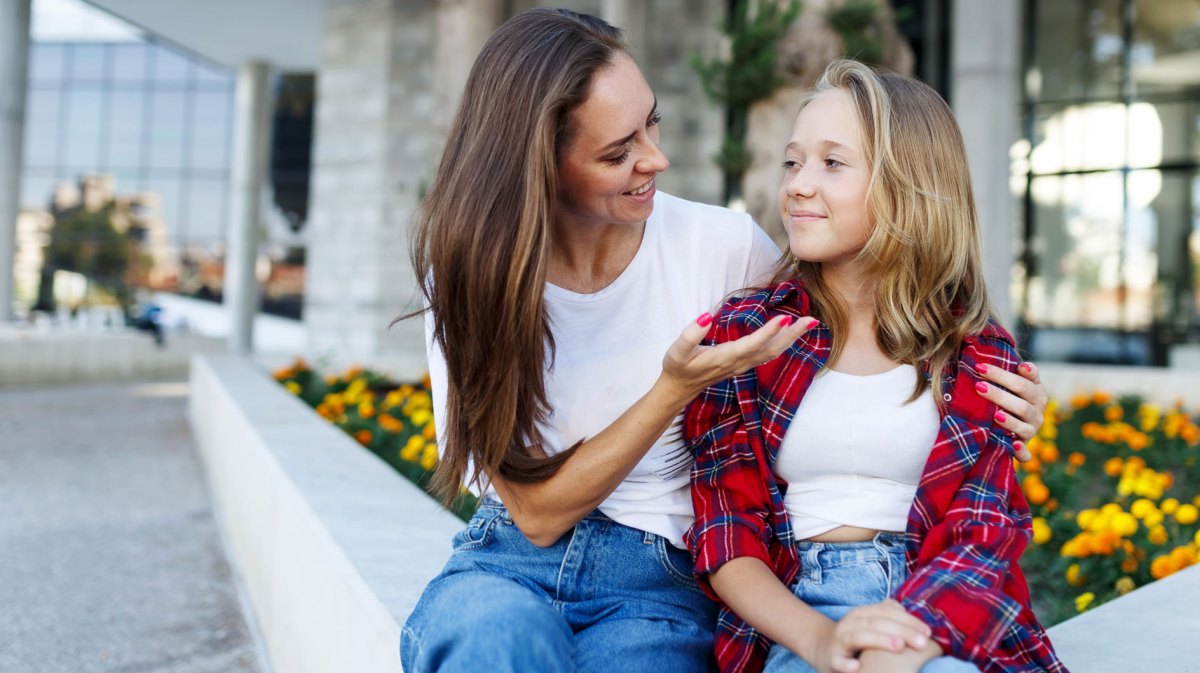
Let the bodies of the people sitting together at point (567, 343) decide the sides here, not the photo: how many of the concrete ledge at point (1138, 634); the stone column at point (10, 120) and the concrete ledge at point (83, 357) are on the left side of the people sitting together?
1

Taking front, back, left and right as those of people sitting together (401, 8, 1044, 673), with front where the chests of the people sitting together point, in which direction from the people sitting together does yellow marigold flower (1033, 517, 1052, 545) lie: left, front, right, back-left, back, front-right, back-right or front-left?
back-left

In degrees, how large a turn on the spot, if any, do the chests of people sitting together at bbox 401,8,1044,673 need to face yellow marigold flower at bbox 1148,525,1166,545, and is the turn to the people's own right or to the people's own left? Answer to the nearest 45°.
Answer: approximately 135° to the people's own left

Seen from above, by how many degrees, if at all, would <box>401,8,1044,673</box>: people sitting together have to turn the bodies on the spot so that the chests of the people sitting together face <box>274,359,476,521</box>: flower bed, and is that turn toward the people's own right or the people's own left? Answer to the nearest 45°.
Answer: approximately 135° to the people's own right

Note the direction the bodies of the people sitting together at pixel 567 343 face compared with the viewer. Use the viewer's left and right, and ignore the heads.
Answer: facing the viewer

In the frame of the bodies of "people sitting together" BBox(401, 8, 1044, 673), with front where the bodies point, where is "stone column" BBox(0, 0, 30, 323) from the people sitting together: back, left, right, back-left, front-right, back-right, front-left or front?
back-right

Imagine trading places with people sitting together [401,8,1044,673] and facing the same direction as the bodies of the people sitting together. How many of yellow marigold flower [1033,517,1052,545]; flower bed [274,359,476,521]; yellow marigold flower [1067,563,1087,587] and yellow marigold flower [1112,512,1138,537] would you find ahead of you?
0

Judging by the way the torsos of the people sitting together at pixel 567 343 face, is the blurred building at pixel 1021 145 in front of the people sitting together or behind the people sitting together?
behind

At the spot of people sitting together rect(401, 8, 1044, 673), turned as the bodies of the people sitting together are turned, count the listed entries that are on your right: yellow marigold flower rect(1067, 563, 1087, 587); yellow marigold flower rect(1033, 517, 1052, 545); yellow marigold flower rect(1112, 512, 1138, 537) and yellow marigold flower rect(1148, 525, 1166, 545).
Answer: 0

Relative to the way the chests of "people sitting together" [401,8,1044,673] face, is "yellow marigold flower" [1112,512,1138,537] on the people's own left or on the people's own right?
on the people's own left

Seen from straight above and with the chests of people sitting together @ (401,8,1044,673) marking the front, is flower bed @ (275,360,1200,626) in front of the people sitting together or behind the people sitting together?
behind
